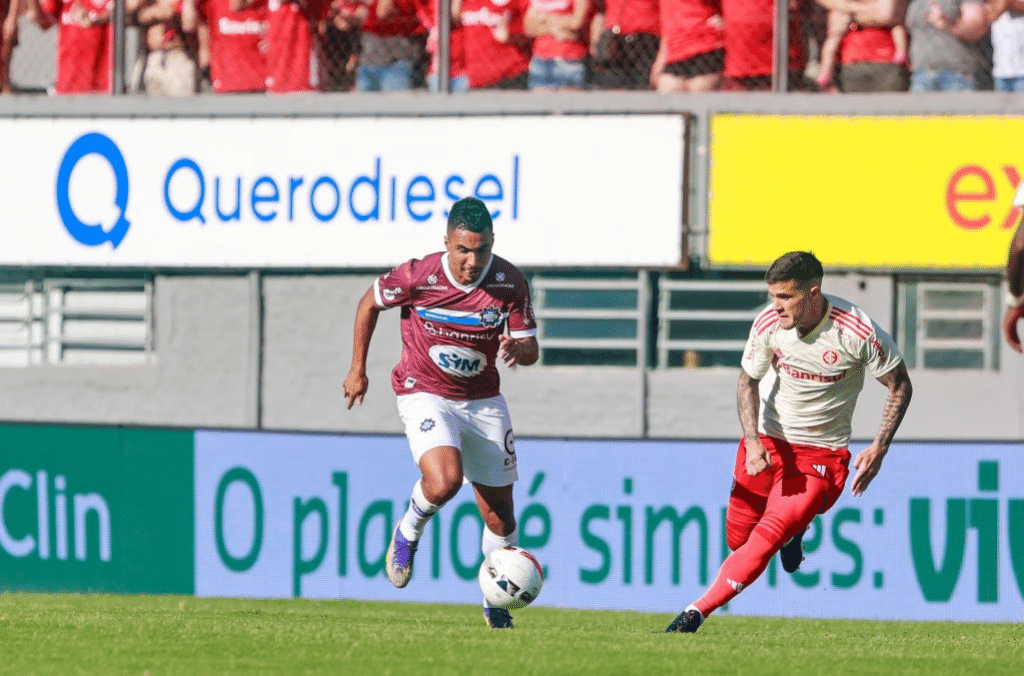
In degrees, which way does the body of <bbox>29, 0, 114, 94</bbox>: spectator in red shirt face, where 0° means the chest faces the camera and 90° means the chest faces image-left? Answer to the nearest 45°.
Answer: approximately 0°

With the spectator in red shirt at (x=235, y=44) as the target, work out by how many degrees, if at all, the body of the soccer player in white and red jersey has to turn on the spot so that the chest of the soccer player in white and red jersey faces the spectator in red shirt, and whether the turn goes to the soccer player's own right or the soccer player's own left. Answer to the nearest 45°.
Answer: approximately 90° to the soccer player's own right

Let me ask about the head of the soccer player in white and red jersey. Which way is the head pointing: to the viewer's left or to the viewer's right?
to the viewer's left

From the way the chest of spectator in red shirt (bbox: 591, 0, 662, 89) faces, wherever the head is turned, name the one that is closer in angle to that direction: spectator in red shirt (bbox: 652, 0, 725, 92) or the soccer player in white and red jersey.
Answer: the soccer player in white and red jersey

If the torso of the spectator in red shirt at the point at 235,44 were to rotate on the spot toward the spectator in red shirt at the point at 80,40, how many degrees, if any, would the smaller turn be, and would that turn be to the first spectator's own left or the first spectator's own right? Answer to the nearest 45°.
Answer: approximately 135° to the first spectator's own right

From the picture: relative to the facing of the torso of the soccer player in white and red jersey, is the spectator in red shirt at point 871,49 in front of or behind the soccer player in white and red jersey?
behind

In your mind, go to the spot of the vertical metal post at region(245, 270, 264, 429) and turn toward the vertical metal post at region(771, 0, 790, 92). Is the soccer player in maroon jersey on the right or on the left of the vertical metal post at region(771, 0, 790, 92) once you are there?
right
